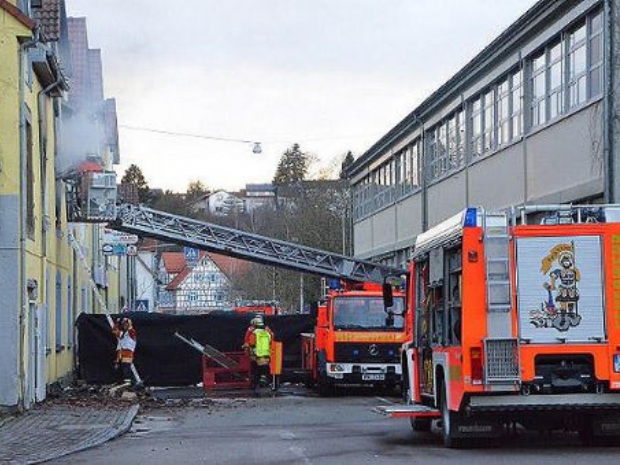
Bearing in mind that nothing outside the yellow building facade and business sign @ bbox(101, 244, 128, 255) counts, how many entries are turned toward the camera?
1

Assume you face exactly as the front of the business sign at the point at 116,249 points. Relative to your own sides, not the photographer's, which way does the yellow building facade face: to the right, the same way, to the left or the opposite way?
to the left

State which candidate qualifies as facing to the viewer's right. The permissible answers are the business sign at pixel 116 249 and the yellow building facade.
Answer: the yellow building facade

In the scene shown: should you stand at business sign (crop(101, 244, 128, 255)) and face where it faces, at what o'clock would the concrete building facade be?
The concrete building facade is roughly at 10 o'clock from the business sign.

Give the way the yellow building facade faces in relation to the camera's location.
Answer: facing to the right of the viewer

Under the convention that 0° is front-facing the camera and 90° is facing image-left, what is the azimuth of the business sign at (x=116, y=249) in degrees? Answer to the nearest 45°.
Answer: approximately 0°

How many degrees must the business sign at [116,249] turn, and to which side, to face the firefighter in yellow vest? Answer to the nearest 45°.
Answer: approximately 45° to its left

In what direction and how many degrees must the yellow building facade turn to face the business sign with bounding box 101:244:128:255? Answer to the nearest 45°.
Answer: approximately 90° to its left

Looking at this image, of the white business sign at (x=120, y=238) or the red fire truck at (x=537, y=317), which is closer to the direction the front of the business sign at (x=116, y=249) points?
the red fire truck

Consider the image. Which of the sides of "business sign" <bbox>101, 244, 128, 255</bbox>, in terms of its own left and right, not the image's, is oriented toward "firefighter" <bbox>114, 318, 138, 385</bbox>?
front
